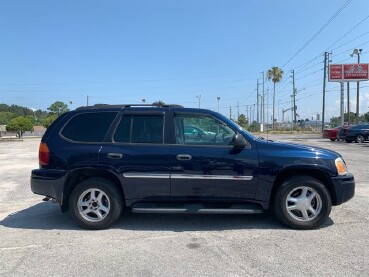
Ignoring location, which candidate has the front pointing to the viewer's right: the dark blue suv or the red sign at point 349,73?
the dark blue suv

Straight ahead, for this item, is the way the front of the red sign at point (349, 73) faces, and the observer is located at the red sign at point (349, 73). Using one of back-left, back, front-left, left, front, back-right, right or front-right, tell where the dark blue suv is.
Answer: front

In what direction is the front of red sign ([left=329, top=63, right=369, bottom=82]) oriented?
toward the camera

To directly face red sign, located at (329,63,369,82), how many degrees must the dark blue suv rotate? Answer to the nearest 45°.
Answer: approximately 45° to its left

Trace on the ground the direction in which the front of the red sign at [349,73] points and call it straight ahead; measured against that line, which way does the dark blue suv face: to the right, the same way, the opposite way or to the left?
to the left

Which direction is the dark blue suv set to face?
to the viewer's right

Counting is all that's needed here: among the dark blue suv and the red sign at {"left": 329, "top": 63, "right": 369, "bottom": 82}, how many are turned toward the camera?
1
